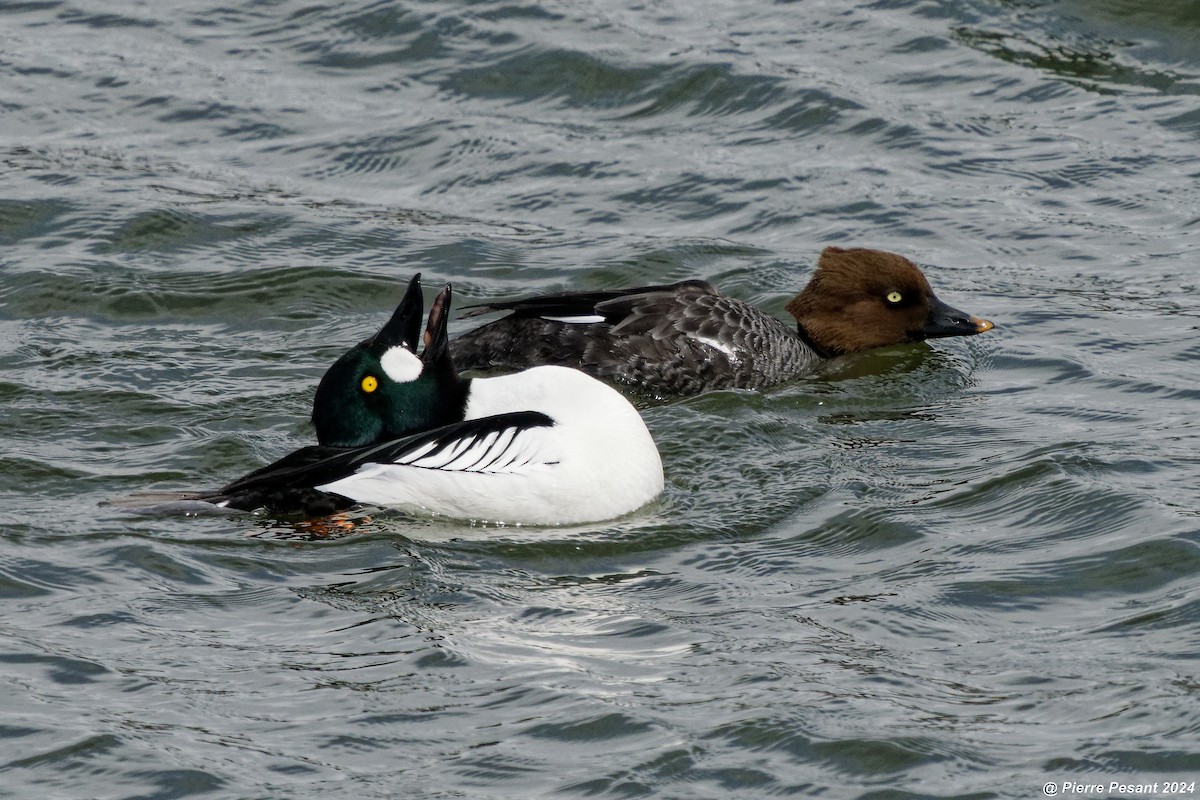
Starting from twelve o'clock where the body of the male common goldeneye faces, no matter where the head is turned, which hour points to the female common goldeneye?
The female common goldeneye is roughly at 10 o'clock from the male common goldeneye.

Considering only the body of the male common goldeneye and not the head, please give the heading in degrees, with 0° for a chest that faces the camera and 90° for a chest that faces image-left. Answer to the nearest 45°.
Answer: approximately 270°

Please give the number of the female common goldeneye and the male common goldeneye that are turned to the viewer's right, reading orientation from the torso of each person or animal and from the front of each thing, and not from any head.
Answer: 2

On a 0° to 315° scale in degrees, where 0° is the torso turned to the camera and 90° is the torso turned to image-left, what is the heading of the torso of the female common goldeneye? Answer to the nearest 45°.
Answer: approximately 270°
